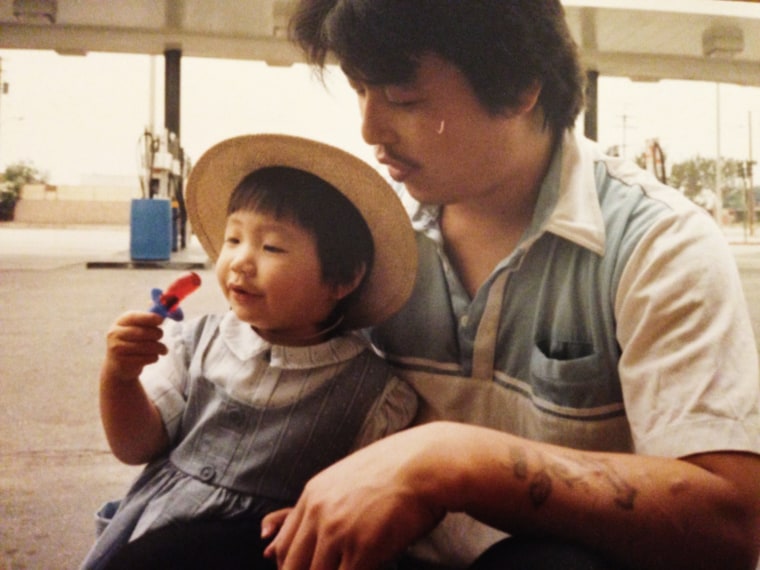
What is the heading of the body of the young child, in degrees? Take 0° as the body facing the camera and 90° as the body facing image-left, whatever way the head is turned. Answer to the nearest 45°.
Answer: approximately 45°

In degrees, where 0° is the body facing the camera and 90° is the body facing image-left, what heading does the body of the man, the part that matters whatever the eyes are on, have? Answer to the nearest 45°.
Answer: approximately 45°

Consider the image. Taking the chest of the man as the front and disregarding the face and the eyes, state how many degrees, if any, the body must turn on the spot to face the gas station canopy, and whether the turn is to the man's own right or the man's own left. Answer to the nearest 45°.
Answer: approximately 135° to the man's own right

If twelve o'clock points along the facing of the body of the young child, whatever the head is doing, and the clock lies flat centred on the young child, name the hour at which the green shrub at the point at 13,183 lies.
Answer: The green shrub is roughly at 4 o'clock from the young child.

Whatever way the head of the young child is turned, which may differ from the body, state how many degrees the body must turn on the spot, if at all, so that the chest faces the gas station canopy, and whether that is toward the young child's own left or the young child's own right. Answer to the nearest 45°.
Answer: approximately 135° to the young child's own right

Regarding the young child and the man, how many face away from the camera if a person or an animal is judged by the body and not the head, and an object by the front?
0
